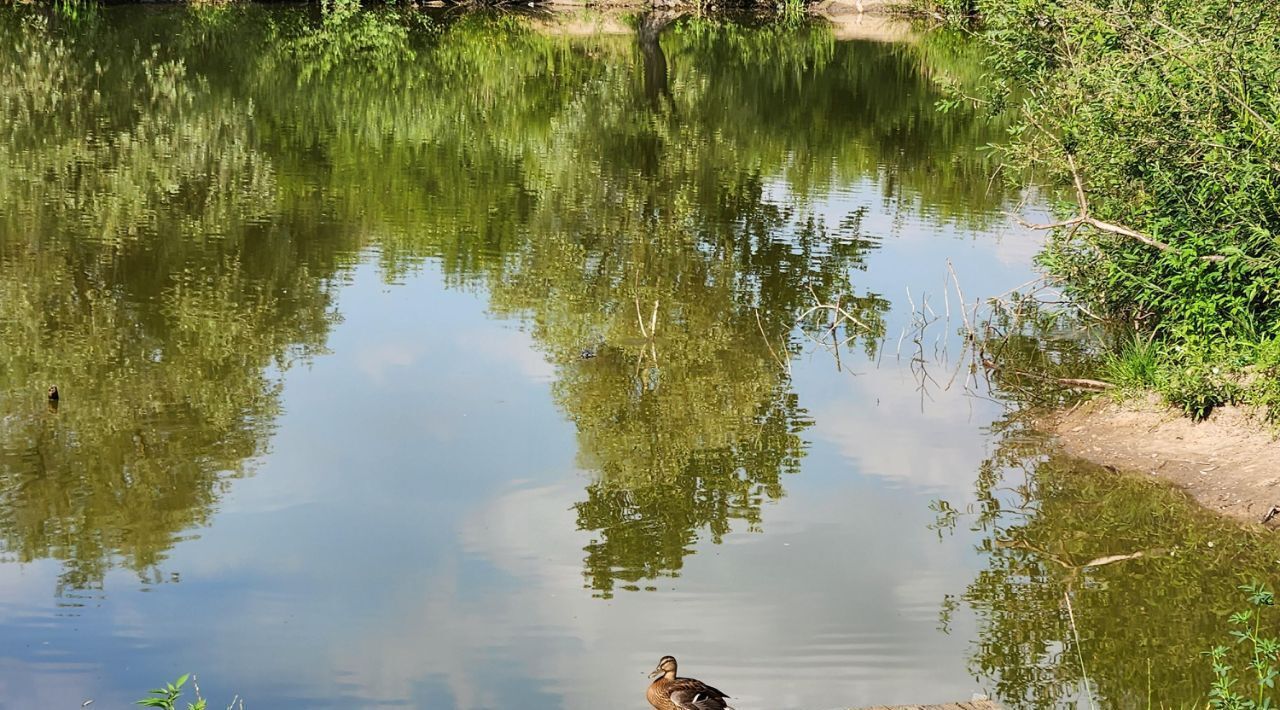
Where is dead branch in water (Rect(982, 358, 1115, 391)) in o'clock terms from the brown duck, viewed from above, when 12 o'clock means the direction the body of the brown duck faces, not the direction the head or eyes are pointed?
The dead branch in water is roughly at 4 o'clock from the brown duck.

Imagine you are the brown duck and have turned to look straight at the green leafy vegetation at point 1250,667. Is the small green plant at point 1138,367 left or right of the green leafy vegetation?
left

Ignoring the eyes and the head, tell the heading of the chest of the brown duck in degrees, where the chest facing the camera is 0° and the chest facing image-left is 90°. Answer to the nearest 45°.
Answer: approximately 90°

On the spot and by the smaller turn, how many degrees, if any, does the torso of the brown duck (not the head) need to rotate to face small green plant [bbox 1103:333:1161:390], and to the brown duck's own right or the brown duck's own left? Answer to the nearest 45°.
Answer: approximately 135° to the brown duck's own right

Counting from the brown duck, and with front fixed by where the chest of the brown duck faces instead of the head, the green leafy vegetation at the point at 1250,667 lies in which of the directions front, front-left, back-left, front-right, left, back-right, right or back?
back
